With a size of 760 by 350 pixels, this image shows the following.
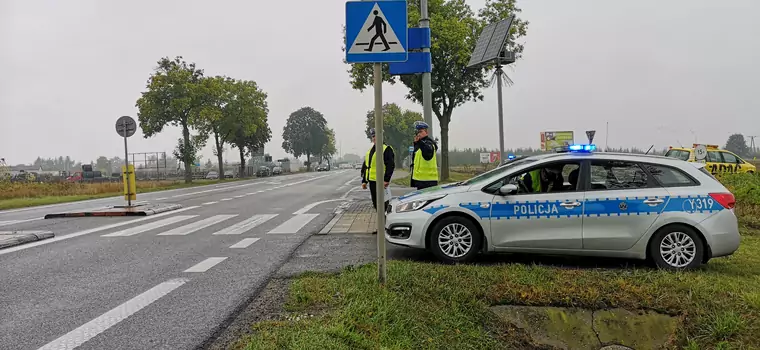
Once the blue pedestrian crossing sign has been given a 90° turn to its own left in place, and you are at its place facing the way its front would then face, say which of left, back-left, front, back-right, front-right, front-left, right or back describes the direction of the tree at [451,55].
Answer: left

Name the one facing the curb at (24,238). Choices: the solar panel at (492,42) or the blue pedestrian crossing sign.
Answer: the solar panel

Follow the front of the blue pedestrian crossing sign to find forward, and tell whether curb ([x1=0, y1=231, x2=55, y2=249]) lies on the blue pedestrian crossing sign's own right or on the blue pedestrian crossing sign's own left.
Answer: on the blue pedestrian crossing sign's own right

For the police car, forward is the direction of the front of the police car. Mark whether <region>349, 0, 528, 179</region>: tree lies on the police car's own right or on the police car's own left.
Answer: on the police car's own right

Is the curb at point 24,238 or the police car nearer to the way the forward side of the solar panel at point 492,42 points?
the curb

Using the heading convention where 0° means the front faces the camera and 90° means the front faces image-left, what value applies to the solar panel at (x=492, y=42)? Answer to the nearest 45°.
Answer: approximately 45°

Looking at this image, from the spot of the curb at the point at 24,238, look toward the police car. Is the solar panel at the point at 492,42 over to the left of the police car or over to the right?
left

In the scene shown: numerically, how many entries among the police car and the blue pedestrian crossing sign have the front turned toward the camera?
1

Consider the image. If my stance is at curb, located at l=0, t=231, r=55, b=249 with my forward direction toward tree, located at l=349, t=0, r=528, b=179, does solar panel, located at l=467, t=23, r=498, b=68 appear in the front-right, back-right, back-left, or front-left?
front-right

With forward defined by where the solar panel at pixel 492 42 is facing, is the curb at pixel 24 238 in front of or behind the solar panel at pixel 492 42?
in front

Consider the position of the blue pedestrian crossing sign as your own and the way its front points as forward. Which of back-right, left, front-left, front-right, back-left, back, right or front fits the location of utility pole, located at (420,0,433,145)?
back

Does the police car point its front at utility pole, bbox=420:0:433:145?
no

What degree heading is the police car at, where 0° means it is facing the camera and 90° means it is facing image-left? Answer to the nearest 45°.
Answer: approximately 90°

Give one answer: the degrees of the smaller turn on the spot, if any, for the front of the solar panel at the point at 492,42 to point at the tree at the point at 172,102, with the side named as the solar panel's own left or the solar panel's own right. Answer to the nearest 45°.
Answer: approximately 90° to the solar panel's own right

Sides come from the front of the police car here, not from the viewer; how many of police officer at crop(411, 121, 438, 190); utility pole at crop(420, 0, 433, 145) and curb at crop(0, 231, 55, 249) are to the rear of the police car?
0

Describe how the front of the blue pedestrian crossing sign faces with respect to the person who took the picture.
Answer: facing the viewer

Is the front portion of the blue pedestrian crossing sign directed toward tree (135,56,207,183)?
no
